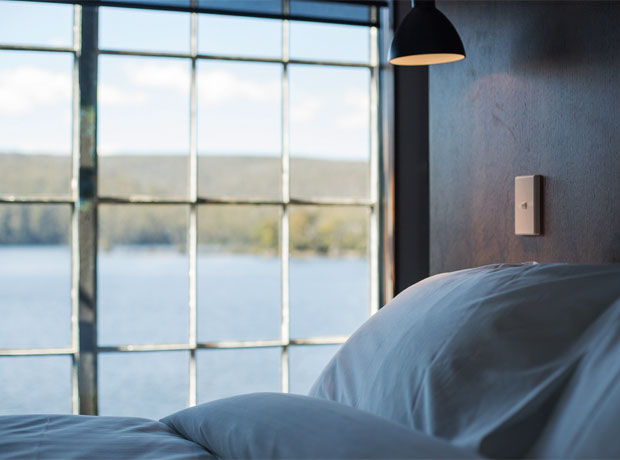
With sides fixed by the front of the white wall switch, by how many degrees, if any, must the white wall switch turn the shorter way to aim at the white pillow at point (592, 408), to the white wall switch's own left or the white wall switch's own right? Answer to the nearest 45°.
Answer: approximately 45° to the white wall switch's own left

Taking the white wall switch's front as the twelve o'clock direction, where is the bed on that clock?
The bed is roughly at 11 o'clock from the white wall switch.

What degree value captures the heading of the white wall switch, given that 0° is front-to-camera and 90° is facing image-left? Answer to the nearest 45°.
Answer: approximately 45°

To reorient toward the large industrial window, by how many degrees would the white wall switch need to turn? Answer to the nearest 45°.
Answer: approximately 90° to its right

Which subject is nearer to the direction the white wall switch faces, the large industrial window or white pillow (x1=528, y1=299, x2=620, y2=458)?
the white pillow
